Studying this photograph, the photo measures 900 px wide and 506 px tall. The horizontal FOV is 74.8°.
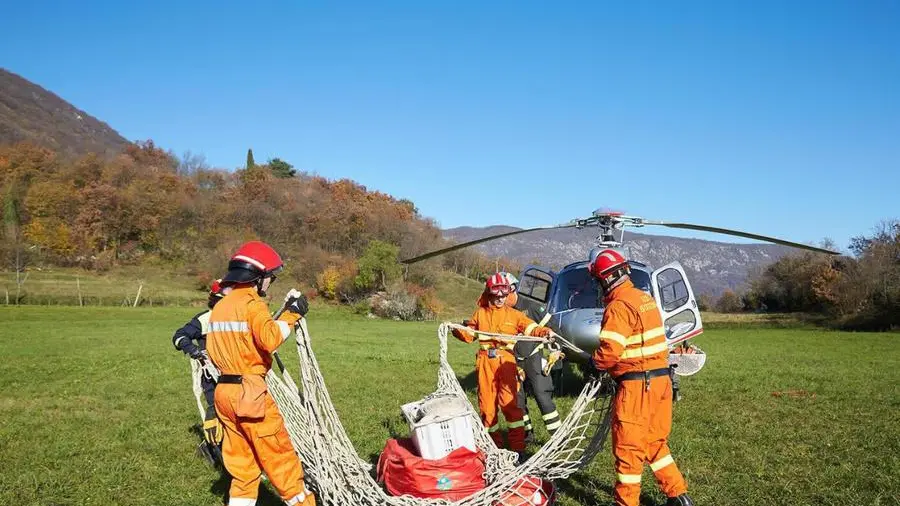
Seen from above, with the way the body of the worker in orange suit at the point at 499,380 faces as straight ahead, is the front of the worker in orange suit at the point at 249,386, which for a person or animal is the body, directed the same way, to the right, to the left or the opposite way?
the opposite way

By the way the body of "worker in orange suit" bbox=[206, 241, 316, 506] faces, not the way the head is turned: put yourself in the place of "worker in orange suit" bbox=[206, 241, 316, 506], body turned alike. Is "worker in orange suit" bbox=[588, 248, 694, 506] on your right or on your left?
on your right

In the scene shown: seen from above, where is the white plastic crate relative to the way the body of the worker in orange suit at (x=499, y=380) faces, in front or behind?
in front

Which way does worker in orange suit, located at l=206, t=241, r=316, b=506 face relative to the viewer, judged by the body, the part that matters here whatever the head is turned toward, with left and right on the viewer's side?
facing away from the viewer and to the right of the viewer

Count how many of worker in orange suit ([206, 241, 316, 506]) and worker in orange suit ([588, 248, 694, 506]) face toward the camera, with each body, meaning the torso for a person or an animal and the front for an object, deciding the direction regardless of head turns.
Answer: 0

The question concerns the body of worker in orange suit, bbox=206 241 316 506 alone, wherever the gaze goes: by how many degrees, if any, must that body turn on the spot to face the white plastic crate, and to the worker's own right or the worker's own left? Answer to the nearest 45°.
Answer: approximately 45° to the worker's own right

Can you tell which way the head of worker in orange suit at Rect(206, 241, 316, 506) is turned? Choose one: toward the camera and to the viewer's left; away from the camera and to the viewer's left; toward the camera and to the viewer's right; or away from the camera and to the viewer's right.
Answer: away from the camera and to the viewer's right

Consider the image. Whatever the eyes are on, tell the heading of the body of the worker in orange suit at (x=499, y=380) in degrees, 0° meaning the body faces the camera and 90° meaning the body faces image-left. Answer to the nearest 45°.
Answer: approximately 0°

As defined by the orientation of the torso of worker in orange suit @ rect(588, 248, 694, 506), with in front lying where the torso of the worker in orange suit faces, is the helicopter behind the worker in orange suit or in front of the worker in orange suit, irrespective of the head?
in front

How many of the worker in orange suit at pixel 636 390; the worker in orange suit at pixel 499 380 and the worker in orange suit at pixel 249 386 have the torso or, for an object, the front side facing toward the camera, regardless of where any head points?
1

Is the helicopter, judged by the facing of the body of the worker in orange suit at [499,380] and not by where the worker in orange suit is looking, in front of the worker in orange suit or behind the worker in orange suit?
behind

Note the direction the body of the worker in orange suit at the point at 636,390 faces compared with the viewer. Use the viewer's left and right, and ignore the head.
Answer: facing away from the viewer and to the left of the viewer

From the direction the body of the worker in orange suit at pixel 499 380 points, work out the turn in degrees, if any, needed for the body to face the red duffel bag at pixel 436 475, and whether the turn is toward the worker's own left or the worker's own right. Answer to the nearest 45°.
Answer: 0° — they already face it
